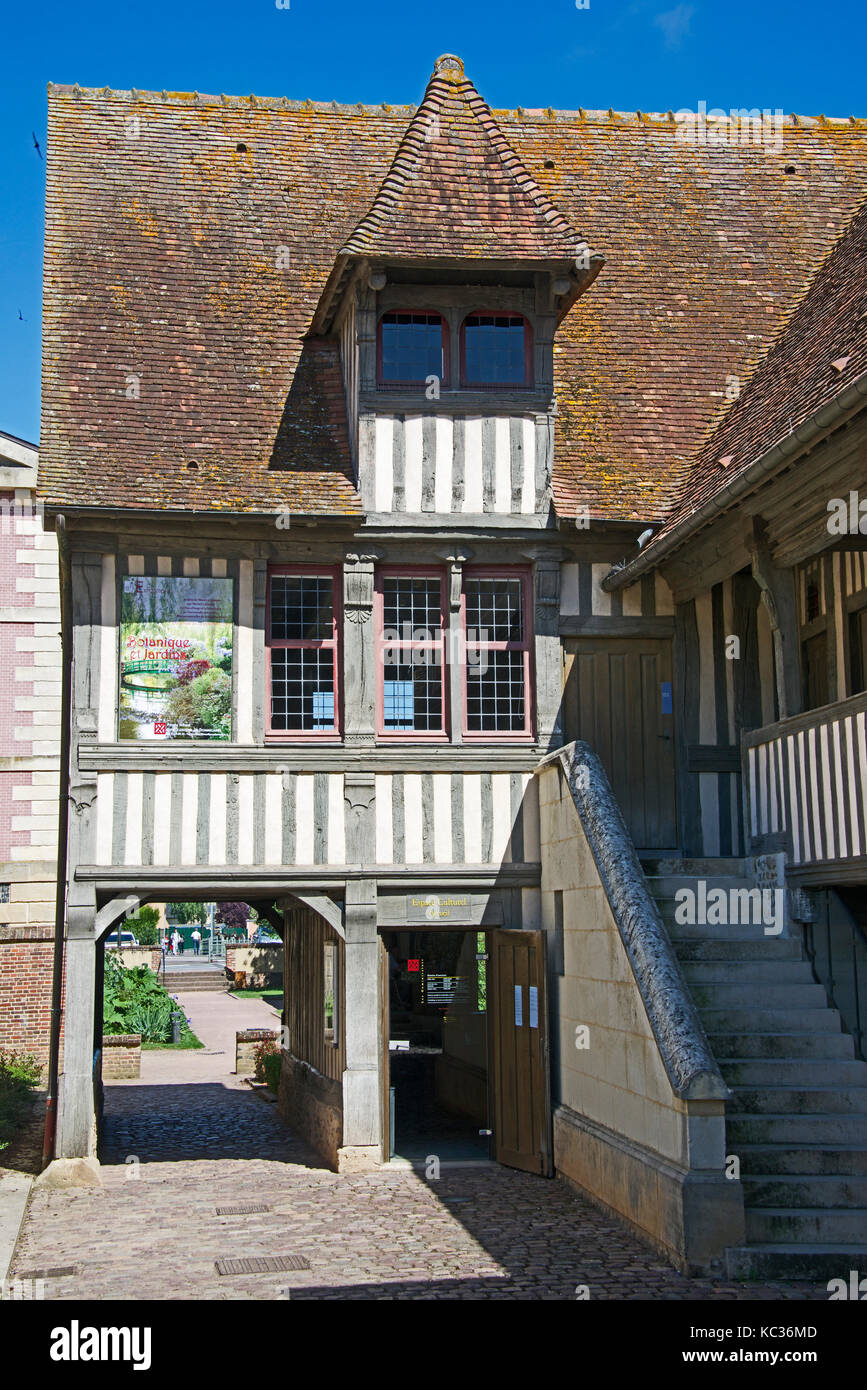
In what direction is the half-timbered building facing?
toward the camera

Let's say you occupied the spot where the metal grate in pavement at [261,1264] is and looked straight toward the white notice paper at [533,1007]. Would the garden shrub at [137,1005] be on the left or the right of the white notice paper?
left

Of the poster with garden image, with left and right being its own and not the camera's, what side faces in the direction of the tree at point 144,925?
back

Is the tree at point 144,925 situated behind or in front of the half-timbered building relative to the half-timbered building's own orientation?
behind

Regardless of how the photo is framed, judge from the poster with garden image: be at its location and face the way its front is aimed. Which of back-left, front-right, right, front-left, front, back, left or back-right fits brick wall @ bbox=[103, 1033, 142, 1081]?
back

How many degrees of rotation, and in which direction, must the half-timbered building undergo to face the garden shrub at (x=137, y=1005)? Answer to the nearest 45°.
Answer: approximately 180°

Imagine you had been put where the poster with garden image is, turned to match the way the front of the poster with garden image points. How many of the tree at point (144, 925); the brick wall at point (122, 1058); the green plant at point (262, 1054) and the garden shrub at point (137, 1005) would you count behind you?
4

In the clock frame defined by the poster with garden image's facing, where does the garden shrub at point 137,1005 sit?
The garden shrub is roughly at 6 o'clock from the poster with garden image.

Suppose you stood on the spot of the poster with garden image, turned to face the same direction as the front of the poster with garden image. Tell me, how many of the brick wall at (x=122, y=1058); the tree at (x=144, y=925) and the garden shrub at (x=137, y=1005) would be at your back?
3

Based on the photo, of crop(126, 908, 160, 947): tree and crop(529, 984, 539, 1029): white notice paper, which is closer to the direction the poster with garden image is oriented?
the white notice paper
